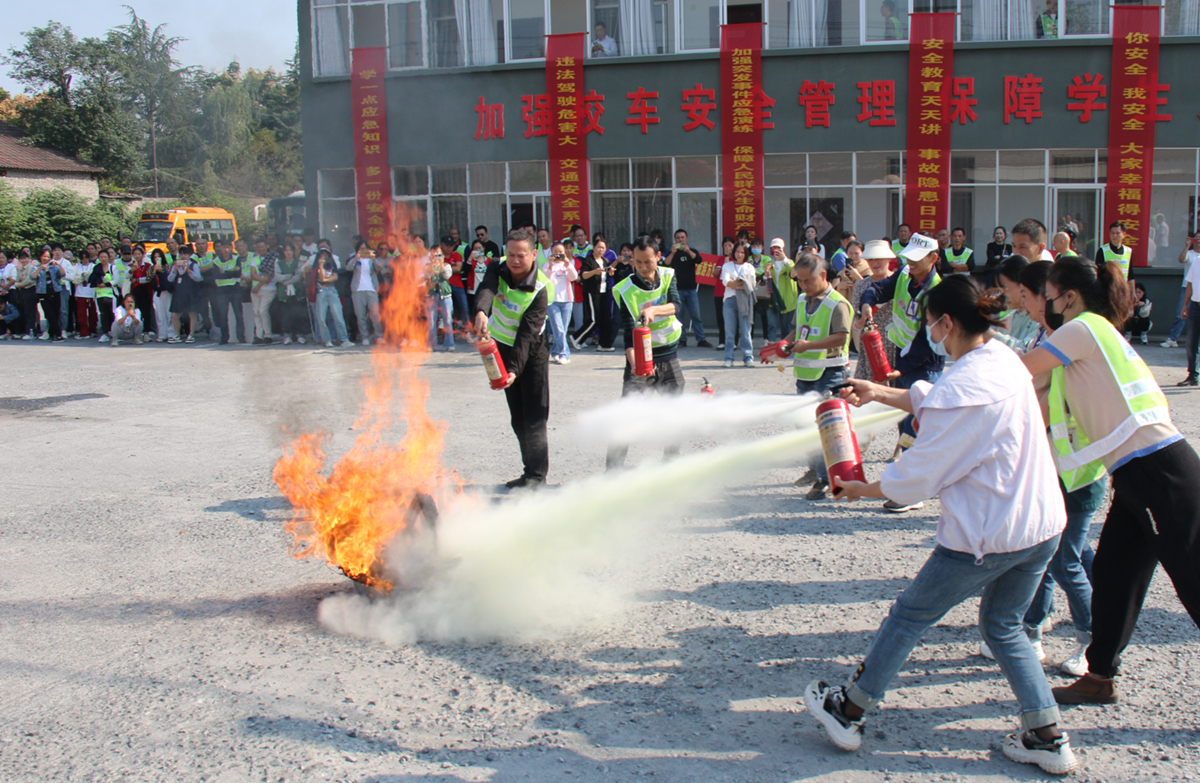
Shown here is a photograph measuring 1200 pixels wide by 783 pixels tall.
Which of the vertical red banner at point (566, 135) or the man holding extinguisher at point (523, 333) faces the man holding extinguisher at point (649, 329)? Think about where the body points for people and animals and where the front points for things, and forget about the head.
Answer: the vertical red banner

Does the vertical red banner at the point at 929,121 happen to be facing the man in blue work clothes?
yes

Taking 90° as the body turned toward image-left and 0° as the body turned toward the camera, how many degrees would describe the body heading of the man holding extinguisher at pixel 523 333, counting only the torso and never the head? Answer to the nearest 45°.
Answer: approximately 45°

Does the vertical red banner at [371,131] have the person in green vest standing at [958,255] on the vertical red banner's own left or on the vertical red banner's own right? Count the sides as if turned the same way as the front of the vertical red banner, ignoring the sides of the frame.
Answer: on the vertical red banner's own left

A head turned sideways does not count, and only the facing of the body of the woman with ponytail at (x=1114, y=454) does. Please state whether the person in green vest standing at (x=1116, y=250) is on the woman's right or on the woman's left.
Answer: on the woman's right

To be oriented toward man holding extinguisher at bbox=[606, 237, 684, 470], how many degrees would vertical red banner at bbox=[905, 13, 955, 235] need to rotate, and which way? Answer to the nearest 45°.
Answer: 0° — it already faces them

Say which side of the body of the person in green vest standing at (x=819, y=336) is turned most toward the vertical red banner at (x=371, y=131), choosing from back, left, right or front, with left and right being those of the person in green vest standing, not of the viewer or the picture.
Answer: right

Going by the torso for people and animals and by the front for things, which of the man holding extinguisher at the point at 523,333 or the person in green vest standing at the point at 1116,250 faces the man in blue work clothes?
the person in green vest standing

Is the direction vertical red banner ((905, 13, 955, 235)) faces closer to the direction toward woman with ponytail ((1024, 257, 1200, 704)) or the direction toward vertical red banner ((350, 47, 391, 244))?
the woman with ponytail

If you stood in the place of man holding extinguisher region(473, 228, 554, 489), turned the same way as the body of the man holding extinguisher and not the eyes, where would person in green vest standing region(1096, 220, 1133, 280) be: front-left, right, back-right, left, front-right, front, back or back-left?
back

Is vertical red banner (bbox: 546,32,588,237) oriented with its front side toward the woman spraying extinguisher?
yes

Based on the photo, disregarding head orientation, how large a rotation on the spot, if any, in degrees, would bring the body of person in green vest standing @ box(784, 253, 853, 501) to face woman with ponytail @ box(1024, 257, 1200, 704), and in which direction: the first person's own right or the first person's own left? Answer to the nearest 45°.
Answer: approximately 45° to the first person's own left

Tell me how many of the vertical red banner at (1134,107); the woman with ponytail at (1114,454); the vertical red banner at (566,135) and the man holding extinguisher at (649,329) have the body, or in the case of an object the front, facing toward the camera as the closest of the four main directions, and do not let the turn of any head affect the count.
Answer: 3

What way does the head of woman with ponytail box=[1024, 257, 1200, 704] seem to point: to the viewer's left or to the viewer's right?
to the viewer's left
